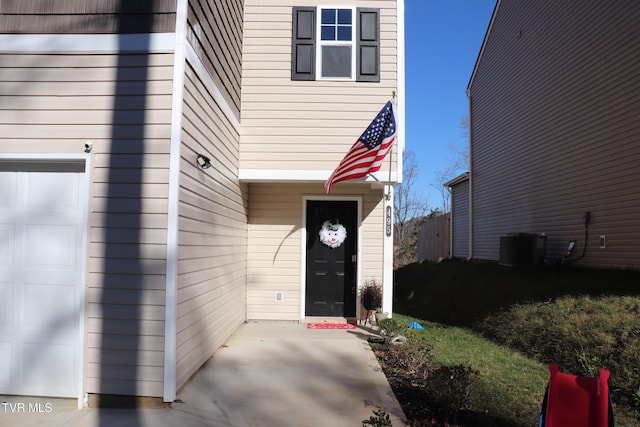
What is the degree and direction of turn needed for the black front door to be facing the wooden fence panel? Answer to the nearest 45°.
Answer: approximately 180°

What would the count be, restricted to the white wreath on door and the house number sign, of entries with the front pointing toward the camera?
2

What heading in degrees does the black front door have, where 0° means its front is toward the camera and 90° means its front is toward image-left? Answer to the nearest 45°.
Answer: approximately 0°

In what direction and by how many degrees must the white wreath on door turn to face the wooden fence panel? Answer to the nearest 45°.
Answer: approximately 180°

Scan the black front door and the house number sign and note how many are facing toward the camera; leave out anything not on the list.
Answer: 2

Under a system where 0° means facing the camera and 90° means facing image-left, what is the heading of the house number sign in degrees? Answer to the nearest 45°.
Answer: approximately 0°

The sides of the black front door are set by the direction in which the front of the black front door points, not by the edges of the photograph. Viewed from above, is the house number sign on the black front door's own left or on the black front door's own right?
on the black front door's own left

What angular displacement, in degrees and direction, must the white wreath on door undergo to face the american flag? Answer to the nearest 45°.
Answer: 0° — it already faces it
